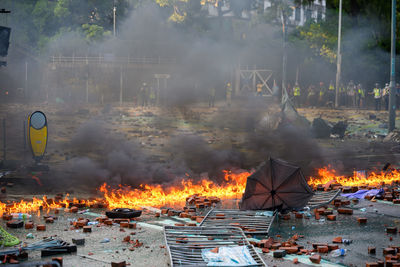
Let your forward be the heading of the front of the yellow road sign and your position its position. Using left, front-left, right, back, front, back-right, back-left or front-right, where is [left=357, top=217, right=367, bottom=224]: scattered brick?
front-left

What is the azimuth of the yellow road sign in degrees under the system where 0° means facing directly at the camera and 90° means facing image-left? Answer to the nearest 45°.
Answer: approximately 0°

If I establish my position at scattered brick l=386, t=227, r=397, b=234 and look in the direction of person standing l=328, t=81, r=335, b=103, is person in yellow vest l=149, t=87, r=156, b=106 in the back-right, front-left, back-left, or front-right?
front-left

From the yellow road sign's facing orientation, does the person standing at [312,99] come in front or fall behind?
behind

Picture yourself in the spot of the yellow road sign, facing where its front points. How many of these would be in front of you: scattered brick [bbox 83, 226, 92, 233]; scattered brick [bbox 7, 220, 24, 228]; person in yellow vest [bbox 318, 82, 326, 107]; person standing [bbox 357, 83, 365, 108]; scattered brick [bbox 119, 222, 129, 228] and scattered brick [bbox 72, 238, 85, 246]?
4

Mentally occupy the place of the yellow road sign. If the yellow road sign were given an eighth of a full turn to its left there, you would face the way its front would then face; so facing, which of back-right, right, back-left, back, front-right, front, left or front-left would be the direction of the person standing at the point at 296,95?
left

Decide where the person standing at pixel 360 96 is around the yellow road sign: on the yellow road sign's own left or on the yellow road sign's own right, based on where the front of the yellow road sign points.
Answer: on the yellow road sign's own left

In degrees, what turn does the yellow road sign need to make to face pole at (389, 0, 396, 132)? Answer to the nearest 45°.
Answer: approximately 135° to its left

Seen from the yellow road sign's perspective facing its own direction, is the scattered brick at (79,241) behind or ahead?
ahead

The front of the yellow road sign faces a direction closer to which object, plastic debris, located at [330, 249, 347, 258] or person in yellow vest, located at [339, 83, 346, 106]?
the plastic debris

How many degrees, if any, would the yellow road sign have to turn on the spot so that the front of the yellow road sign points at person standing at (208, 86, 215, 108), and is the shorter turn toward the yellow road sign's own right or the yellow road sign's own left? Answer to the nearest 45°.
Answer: approximately 135° to the yellow road sign's own left

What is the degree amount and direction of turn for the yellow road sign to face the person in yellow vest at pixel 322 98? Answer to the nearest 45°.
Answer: approximately 135° to its left

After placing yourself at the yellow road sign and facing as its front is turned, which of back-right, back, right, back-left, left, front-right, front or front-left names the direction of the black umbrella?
front-left

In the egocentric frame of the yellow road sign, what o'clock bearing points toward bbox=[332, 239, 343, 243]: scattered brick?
The scattered brick is roughly at 11 o'clock from the yellow road sign.

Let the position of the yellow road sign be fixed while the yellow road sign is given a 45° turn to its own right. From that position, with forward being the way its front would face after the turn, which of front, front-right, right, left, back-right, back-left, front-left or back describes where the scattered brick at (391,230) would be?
left

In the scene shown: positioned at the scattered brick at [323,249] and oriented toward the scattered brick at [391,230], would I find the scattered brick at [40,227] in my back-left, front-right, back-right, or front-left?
back-left

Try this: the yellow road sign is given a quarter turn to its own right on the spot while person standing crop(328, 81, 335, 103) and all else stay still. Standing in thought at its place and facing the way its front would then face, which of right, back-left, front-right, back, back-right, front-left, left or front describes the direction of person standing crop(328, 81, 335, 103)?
back-right

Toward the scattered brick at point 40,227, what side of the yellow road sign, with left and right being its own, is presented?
front

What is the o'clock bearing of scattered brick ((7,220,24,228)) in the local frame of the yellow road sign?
The scattered brick is roughly at 12 o'clock from the yellow road sign.

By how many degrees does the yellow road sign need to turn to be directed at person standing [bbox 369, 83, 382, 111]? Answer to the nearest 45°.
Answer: approximately 135° to its left

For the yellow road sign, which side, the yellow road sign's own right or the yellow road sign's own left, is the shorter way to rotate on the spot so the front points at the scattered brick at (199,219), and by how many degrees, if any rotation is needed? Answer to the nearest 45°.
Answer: approximately 45° to the yellow road sign's own left
